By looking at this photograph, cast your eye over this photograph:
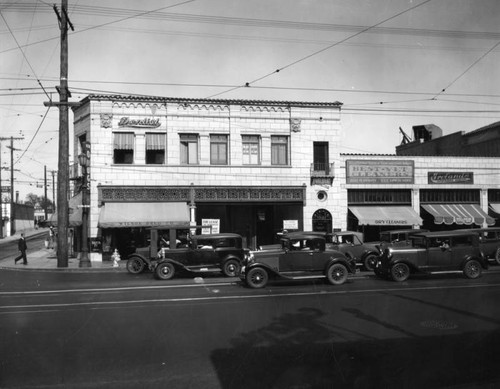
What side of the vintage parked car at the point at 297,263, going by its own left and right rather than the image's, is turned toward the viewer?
left

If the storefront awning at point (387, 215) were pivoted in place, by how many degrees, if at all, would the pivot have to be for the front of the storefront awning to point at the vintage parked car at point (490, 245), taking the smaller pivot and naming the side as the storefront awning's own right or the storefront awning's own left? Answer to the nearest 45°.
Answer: approximately 45° to the storefront awning's own left

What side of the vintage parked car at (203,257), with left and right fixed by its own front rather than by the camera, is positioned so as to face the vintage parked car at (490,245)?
back

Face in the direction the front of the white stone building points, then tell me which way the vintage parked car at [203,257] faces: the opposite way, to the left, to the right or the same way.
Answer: to the right

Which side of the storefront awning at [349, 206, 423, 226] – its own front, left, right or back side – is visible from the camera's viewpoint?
front

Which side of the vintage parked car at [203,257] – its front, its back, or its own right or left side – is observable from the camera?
left

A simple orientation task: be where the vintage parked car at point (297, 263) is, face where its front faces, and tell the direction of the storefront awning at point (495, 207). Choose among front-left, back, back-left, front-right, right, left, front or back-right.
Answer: back-right

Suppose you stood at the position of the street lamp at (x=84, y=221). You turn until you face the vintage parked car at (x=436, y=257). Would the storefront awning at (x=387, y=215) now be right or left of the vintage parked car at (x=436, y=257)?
left

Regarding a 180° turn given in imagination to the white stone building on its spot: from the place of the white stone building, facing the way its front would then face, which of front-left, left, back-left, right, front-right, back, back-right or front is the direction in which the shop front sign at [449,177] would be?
right

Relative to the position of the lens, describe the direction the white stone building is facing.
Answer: facing the viewer

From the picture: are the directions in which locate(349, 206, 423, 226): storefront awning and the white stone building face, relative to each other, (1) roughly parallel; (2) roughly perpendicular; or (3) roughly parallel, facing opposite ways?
roughly parallel

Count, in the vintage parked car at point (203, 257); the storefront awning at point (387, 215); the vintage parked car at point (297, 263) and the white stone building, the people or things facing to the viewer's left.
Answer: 2

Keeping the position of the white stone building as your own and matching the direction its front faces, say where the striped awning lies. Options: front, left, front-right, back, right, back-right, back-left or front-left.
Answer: left

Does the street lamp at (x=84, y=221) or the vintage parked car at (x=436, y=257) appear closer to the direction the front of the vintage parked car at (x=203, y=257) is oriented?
the street lamp
